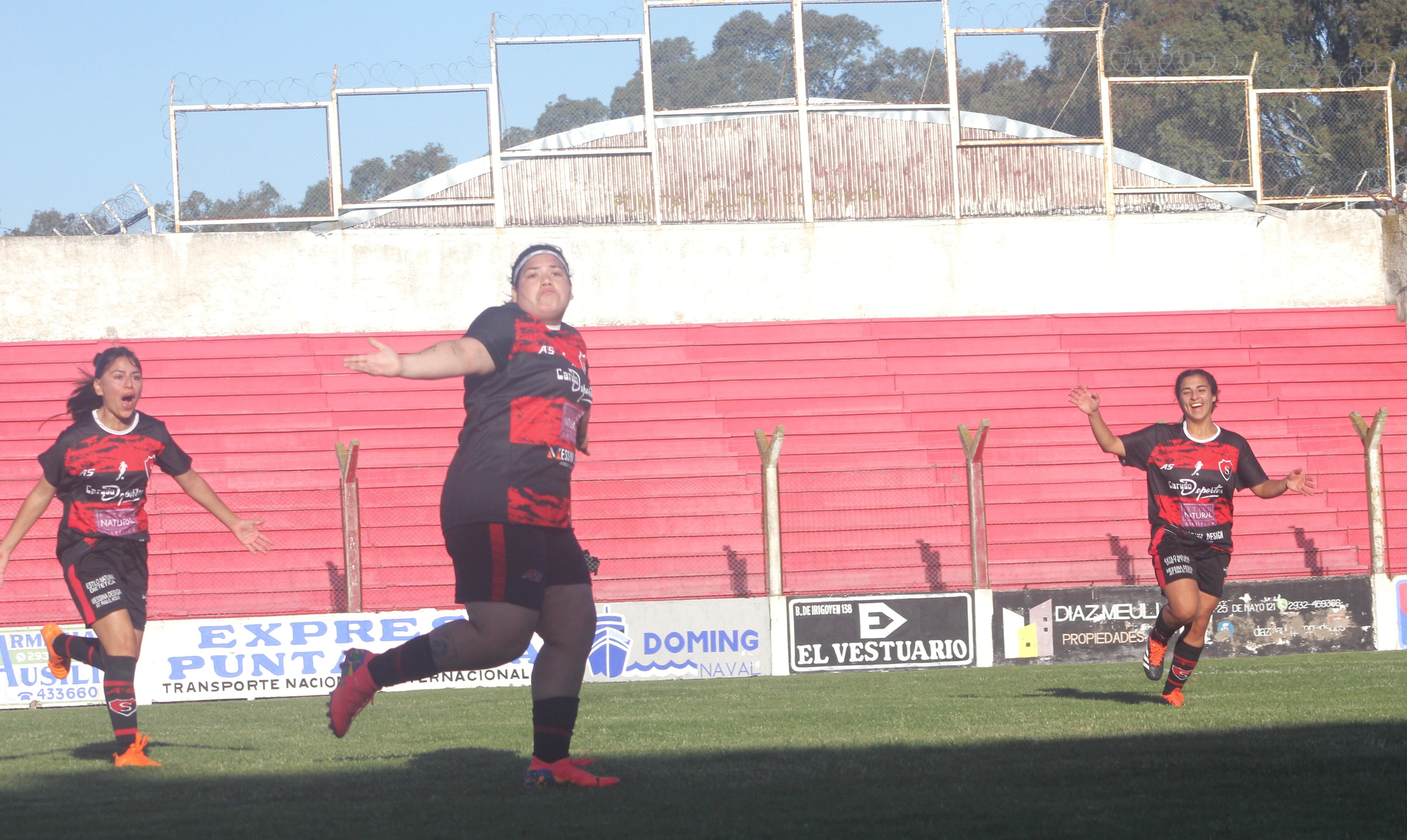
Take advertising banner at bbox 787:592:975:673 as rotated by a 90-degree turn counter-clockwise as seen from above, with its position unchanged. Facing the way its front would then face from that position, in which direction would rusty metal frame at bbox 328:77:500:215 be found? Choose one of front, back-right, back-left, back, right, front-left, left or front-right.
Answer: back-left

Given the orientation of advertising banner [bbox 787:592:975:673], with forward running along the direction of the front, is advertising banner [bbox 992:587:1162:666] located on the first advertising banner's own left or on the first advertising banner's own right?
on the first advertising banner's own left

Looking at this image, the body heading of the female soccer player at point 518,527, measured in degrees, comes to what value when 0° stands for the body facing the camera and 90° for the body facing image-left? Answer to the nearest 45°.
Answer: approximately 315°

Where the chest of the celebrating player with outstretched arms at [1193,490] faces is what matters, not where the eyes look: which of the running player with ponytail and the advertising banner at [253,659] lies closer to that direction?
the running player with ponytail

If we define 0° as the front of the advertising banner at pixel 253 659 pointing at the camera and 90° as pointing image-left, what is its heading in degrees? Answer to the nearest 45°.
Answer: approximately 0°

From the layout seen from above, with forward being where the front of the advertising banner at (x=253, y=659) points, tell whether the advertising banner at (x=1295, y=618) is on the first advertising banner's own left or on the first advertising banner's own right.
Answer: on the first advertising banner's own left

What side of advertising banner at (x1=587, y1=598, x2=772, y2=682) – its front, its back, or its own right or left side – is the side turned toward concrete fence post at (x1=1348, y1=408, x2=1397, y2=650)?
left

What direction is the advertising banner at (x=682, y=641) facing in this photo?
toward the camera

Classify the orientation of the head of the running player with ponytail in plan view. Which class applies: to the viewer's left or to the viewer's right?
to the viewer's right

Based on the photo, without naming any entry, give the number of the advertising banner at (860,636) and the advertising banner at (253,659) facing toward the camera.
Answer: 2

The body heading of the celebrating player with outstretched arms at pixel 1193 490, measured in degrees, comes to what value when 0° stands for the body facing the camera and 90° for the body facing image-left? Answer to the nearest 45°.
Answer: approximately 0°

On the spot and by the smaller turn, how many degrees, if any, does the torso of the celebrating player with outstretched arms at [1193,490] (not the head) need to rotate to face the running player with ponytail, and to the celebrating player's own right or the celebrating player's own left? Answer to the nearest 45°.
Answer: approximately 45° to the celebrating player's own right

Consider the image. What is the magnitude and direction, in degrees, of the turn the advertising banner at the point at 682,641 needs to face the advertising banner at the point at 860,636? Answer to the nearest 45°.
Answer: approximately 90° to its left
